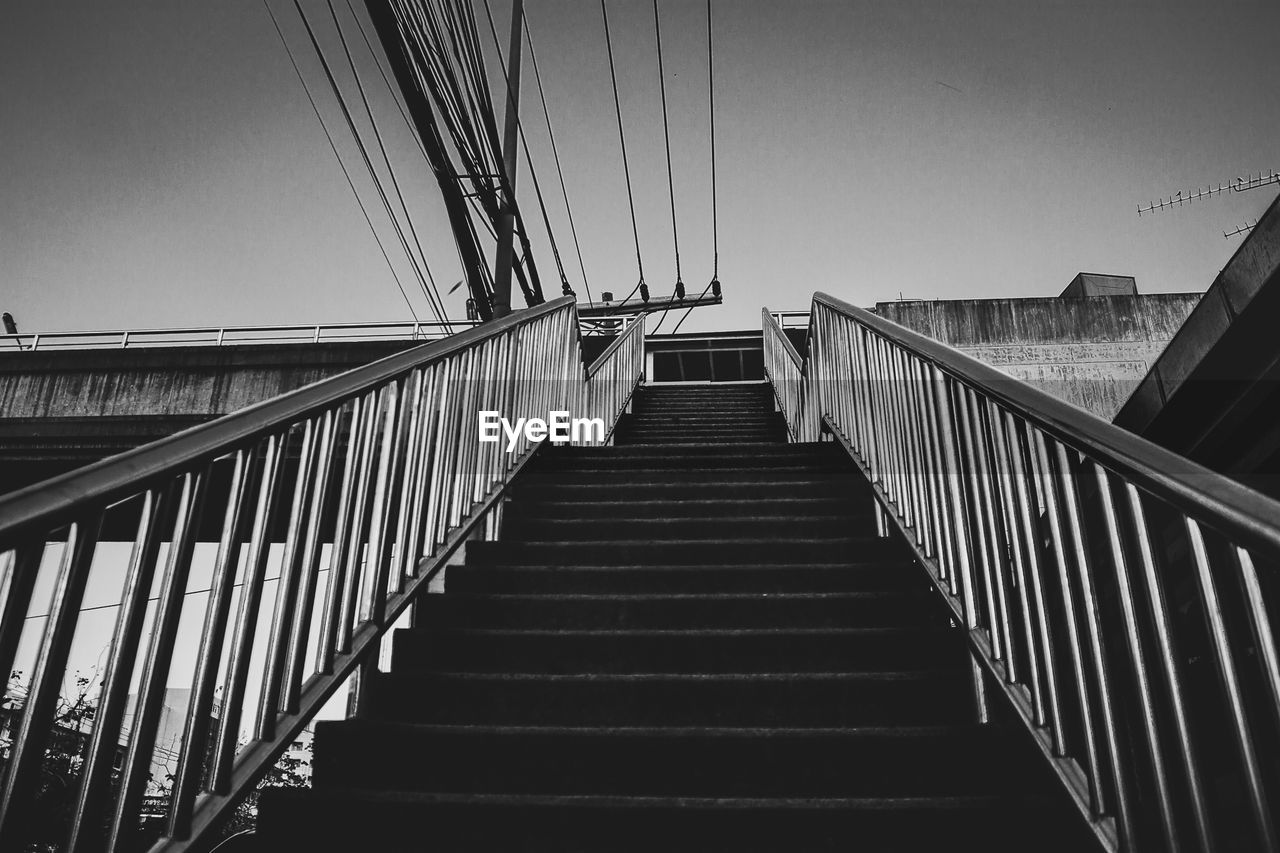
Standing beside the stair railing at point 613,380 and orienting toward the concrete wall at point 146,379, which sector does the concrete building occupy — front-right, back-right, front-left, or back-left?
back-right

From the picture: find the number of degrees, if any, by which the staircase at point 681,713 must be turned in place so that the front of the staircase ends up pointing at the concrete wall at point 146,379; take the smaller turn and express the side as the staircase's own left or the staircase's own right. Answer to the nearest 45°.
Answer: approximately 135° to the staircase's own right

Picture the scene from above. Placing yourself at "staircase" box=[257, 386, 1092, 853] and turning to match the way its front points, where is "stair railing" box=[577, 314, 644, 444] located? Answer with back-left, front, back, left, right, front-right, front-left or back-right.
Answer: back

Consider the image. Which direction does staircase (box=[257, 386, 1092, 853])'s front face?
toward the camera

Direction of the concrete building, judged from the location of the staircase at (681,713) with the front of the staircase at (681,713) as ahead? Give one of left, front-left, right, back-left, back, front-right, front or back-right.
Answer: back-left
